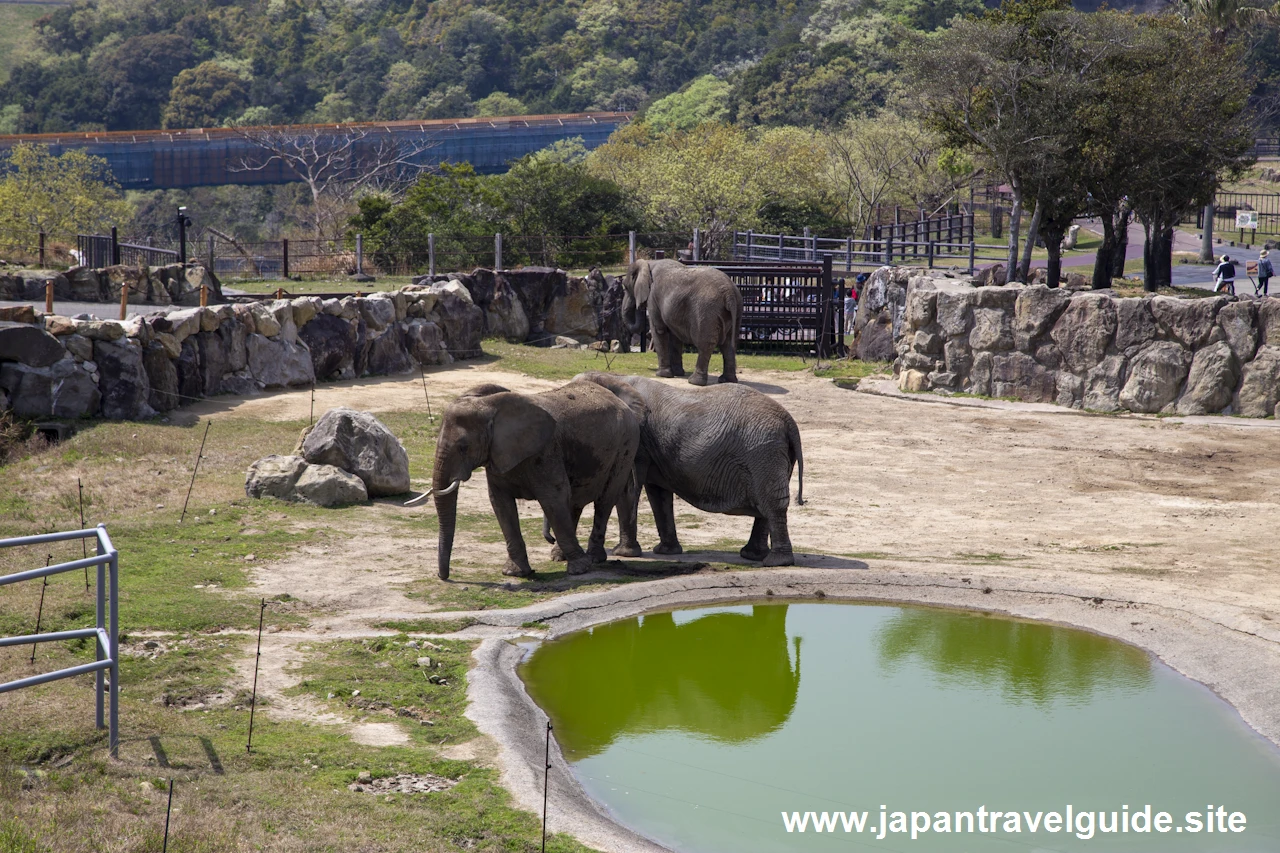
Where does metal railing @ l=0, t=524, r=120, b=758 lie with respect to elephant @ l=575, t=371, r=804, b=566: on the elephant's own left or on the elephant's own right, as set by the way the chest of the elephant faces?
on the elephant's own left

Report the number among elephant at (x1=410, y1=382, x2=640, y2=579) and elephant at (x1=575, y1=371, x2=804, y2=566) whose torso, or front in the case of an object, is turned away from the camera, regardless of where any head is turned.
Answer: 0

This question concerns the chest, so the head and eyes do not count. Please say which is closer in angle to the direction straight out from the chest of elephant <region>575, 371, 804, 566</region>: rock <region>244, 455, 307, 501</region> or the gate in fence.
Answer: the rock

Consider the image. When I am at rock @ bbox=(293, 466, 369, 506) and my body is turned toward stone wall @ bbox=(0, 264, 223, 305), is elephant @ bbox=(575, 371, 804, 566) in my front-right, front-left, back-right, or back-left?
back-right

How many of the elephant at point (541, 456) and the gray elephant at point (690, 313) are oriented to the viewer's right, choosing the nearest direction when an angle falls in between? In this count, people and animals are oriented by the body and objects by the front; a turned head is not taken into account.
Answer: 0

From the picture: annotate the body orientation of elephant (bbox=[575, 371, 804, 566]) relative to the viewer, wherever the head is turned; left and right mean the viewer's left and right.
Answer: facing to the left of the viewer

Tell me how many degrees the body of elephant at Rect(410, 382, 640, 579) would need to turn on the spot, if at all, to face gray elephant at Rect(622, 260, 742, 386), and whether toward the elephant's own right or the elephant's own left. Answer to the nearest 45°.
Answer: approximately 135° to the elephant's own right

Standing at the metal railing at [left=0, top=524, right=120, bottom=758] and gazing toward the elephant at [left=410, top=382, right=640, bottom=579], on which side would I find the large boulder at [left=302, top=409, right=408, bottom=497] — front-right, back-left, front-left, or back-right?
front-left

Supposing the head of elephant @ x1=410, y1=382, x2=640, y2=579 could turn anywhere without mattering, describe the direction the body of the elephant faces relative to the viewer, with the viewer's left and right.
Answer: facing the viewer and to the left of the viewer

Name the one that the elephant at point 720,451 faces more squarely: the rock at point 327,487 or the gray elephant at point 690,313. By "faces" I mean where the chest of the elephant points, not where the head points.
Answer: the rock
